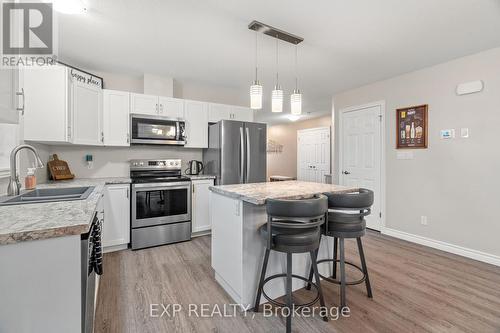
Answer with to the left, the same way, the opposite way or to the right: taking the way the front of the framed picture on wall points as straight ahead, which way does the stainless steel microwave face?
to the left

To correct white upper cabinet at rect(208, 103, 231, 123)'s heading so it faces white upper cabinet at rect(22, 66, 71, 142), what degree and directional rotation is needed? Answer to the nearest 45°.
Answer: approximately 90° to its right

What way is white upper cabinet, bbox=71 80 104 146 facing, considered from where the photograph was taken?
facing the viewer and to the right of the viewer

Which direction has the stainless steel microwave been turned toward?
toward the camera

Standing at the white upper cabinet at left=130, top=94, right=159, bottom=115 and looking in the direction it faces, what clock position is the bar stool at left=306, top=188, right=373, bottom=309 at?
The bar stool is roughly at 11 o'clock from the white upper cabinet.

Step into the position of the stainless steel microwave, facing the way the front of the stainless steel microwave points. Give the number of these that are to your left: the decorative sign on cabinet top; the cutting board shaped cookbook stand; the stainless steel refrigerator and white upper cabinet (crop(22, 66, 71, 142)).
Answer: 1

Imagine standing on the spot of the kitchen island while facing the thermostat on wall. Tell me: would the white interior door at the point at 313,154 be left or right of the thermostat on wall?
left

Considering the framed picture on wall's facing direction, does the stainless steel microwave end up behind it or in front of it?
in front

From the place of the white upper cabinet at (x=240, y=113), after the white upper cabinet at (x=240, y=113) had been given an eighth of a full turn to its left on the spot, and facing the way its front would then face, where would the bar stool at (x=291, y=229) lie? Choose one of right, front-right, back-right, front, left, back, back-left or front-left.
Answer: right

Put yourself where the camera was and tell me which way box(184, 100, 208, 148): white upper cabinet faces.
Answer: facing the viewer

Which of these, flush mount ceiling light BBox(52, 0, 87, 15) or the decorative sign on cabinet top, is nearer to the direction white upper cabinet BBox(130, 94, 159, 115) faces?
the flush mount ceiling light
